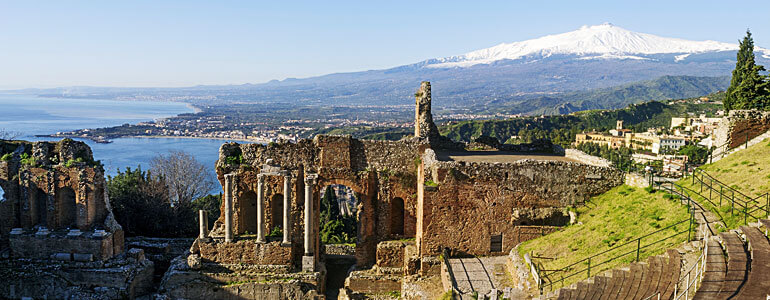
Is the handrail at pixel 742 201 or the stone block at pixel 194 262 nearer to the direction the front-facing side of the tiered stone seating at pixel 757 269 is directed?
the stone block

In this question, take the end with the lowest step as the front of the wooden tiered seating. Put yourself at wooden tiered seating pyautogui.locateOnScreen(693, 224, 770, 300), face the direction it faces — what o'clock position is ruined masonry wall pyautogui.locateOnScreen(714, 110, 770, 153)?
The ruined masonry wall is roughly at 3 o'clock from the wooden tiered seating.

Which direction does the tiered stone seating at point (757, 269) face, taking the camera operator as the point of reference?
facing to the left of the viewer

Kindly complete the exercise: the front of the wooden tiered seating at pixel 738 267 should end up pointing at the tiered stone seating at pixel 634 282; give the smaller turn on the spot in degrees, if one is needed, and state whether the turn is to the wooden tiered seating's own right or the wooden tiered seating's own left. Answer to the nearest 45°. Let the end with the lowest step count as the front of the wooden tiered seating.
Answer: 0° — it already faces it

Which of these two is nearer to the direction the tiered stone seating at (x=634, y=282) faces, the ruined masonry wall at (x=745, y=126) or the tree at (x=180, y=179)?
the tree

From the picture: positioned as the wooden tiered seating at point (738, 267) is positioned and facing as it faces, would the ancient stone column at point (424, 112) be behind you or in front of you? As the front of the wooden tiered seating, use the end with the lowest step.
in front

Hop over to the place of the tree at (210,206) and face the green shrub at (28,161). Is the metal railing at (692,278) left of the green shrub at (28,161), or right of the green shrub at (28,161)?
left

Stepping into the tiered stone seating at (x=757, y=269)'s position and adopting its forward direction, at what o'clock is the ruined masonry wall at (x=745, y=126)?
The ruined masonry wall is roughly at 3 o'clock from the tiered stone seating.

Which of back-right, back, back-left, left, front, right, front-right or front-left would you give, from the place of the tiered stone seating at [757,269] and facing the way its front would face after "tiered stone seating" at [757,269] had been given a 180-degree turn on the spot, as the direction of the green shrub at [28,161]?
back

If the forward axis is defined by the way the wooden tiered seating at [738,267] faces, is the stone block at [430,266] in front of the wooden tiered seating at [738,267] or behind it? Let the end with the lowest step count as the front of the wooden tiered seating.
in front

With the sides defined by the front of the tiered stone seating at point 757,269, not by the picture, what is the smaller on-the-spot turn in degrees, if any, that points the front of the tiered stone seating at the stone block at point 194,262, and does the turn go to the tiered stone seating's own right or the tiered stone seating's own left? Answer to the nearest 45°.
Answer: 0° — it already faces it

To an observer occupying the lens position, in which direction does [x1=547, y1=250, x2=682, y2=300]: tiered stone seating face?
facing to the left of the viewer

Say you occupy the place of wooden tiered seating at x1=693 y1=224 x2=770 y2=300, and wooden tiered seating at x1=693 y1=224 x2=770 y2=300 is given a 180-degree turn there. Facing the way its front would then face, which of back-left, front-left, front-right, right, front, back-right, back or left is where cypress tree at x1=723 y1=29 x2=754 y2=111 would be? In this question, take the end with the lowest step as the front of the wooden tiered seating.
left
